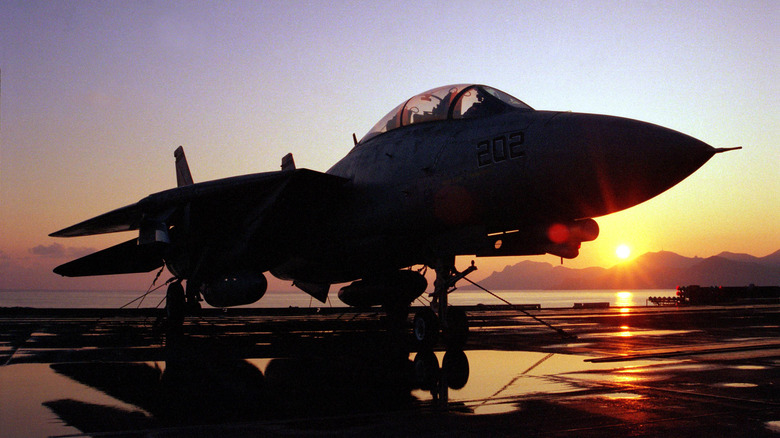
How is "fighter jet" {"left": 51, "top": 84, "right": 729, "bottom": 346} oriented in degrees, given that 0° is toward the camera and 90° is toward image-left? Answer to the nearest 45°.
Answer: approximately 315°
